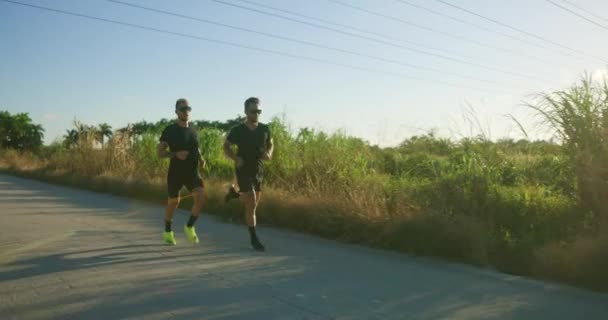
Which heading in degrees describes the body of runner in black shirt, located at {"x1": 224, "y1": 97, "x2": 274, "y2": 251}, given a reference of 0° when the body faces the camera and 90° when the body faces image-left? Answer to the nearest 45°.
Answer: approximately 315°

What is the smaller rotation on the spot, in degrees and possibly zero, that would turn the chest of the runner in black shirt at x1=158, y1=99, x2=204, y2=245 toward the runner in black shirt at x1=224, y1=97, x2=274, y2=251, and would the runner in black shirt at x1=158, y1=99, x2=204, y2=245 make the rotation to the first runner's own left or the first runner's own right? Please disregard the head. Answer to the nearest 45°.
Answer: approximately 45° to the first runner's own left

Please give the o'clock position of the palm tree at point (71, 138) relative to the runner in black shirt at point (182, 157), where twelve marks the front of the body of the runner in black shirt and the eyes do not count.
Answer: The palm tree is roughly at 7 o'clock from the runner in black shirt.

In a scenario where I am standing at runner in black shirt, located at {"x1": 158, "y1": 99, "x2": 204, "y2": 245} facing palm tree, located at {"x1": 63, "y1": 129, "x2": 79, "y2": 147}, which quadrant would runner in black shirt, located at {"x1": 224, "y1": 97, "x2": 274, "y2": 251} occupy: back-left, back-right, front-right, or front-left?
back-right

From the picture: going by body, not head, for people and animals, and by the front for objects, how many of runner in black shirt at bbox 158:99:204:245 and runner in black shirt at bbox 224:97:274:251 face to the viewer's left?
0

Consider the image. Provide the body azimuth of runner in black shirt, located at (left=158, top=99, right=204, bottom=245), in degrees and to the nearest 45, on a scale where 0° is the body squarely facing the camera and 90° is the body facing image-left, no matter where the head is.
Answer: approximately 315°

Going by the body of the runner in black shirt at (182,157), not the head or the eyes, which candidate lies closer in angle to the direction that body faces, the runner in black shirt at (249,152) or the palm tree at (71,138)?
the runner in black shirt

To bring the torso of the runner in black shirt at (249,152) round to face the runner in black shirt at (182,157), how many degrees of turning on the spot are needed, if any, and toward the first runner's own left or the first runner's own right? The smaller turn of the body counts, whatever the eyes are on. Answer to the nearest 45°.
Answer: approximately 135° to the first runner's own right

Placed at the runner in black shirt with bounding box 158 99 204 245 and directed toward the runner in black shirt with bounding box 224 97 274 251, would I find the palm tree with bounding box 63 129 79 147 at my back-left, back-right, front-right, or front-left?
back-left
